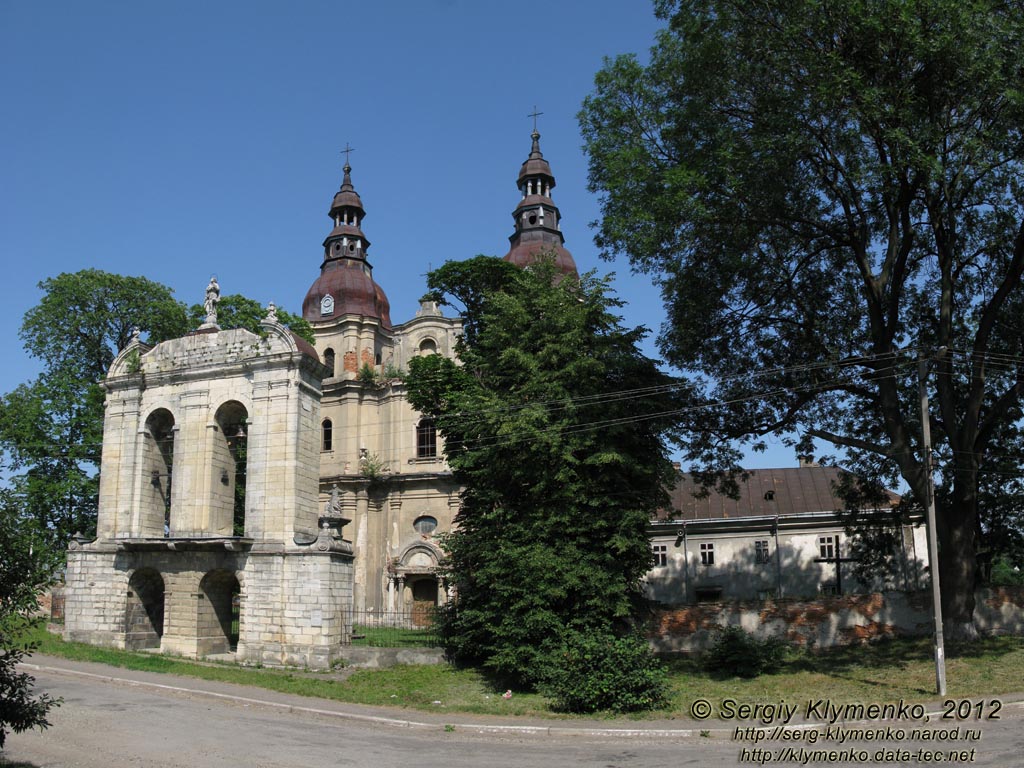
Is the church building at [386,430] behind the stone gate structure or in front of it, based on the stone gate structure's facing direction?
behind

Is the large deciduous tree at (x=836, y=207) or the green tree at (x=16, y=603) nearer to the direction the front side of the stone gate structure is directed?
the green tree

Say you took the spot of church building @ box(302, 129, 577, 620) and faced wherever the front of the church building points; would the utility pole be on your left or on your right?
on your left

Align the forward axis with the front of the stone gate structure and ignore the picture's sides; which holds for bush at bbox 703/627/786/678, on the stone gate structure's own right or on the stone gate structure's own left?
on the stone gate structure's own left

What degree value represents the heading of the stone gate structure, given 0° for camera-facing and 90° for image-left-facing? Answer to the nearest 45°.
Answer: approximately 45°

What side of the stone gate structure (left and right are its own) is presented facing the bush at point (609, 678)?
left

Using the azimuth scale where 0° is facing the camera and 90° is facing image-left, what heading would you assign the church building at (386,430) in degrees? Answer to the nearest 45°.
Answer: approximately 45°

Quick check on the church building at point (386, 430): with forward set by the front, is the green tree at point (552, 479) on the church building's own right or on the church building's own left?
on the church building's own left

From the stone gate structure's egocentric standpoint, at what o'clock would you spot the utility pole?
The utility pole is roughly at 9 o'clock from the stone gate structure.

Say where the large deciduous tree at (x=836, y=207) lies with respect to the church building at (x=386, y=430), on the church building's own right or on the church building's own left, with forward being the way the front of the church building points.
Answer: on the church building's own left
